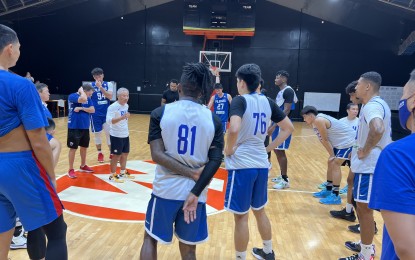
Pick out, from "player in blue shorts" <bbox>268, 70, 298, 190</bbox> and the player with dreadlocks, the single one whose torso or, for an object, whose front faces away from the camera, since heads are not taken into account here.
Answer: the player with dreadlocks

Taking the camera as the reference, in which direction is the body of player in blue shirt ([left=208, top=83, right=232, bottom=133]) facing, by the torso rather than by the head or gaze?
toward the camera

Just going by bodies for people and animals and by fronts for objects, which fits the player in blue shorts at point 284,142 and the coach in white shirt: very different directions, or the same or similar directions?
very different directions

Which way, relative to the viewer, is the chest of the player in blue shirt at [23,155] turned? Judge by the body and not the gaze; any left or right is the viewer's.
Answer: facing away from the viewer and to the right of the viewer

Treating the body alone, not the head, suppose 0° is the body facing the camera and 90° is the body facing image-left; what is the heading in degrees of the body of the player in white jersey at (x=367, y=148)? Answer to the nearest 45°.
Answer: approximately 90°

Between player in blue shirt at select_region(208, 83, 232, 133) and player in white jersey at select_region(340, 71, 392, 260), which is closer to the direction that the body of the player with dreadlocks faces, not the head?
the player in blue shirt

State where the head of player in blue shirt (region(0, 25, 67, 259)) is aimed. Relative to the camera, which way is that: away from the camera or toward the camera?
away from the camera

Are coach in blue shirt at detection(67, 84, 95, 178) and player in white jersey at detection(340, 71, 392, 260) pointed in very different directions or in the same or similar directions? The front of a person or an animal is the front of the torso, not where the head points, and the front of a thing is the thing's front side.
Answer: very different directions

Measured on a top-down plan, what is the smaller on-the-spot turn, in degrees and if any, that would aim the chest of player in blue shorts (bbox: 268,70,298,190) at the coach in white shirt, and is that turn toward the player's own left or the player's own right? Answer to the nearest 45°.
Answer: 0° — they already face them

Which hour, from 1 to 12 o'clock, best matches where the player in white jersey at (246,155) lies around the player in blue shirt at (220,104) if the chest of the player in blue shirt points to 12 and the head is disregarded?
The player in white jersey is roughly at 12 o'clock from the player in blue shirt.

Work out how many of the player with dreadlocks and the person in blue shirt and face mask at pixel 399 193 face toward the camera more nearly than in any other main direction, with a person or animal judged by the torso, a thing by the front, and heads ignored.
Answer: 0

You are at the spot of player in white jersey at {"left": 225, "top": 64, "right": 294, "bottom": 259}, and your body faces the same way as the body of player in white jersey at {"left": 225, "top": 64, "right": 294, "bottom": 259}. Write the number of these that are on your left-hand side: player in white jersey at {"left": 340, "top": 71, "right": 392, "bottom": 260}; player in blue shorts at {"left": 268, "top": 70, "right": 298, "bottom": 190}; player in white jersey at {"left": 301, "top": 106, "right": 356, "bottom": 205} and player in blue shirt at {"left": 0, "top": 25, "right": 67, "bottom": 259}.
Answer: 1

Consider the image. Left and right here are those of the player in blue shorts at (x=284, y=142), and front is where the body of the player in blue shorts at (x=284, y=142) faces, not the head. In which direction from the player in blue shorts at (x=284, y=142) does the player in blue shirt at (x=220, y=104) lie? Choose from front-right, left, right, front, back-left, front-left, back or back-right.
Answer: front-right

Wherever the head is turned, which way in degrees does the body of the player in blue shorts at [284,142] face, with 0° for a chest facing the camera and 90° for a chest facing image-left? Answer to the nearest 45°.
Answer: approximately 90°

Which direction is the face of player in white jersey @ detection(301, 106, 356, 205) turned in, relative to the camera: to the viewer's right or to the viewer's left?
to the viewer's left

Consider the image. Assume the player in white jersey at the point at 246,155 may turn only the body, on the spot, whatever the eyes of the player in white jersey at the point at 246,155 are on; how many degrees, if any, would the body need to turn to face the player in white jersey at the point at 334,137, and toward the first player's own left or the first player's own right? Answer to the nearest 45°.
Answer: approximately 90° to the first player's own right

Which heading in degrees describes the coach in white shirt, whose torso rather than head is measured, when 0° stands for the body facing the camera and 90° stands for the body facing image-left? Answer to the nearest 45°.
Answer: approximately 315°

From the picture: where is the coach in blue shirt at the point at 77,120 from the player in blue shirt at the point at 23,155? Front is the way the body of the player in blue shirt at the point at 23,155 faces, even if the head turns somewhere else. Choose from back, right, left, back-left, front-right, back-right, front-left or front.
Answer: front-left
